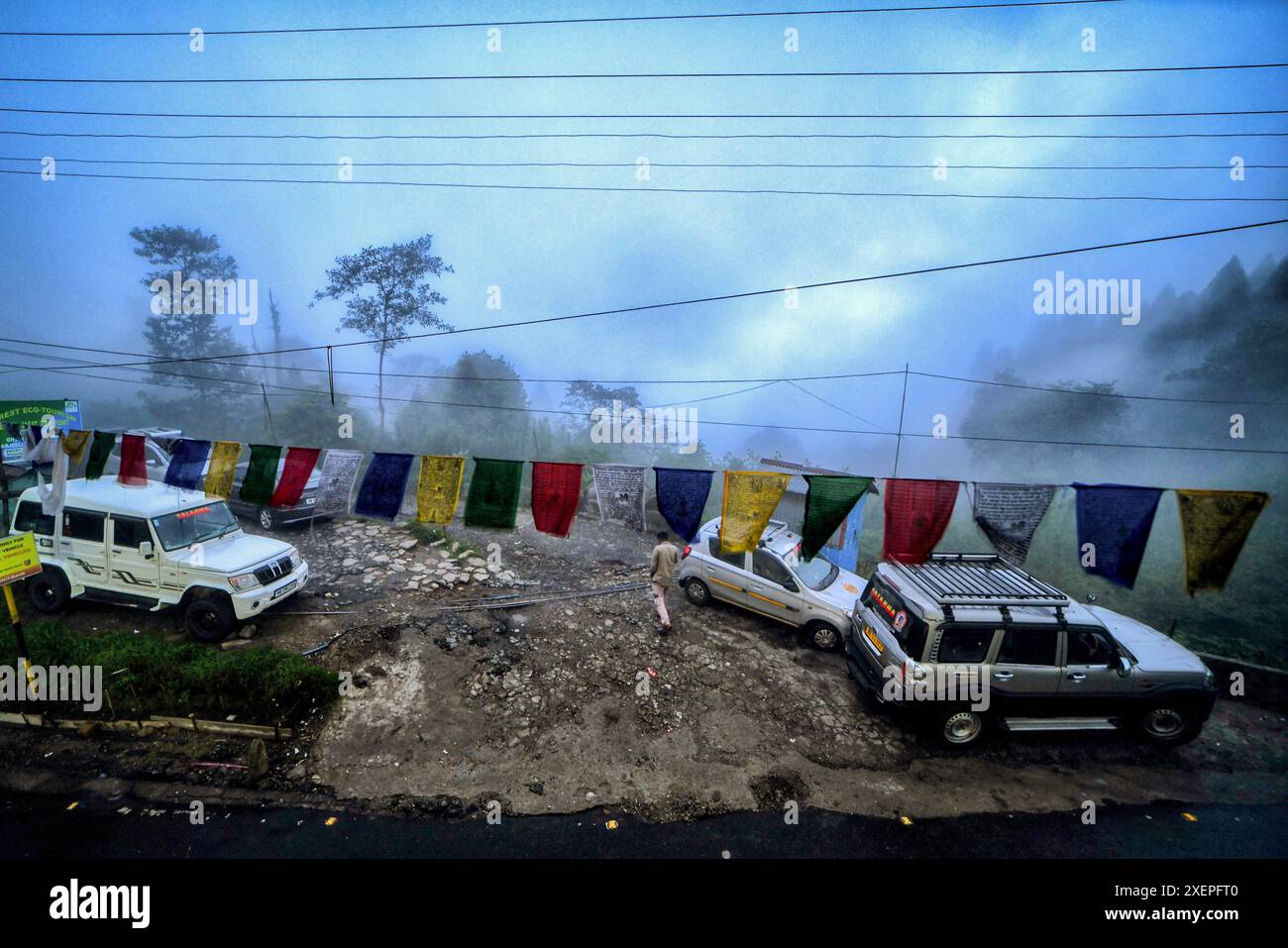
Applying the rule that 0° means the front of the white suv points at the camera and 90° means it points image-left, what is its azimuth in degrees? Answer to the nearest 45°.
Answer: approximately 315°

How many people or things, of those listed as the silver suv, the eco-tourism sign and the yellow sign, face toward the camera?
2

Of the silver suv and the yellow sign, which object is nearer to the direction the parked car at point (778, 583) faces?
the silver suv

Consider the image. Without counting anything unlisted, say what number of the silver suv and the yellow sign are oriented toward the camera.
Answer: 1

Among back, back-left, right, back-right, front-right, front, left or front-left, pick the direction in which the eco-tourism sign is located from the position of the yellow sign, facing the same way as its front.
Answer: back

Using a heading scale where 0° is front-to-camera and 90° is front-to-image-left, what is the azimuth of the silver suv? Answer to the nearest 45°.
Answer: approximately 225°
